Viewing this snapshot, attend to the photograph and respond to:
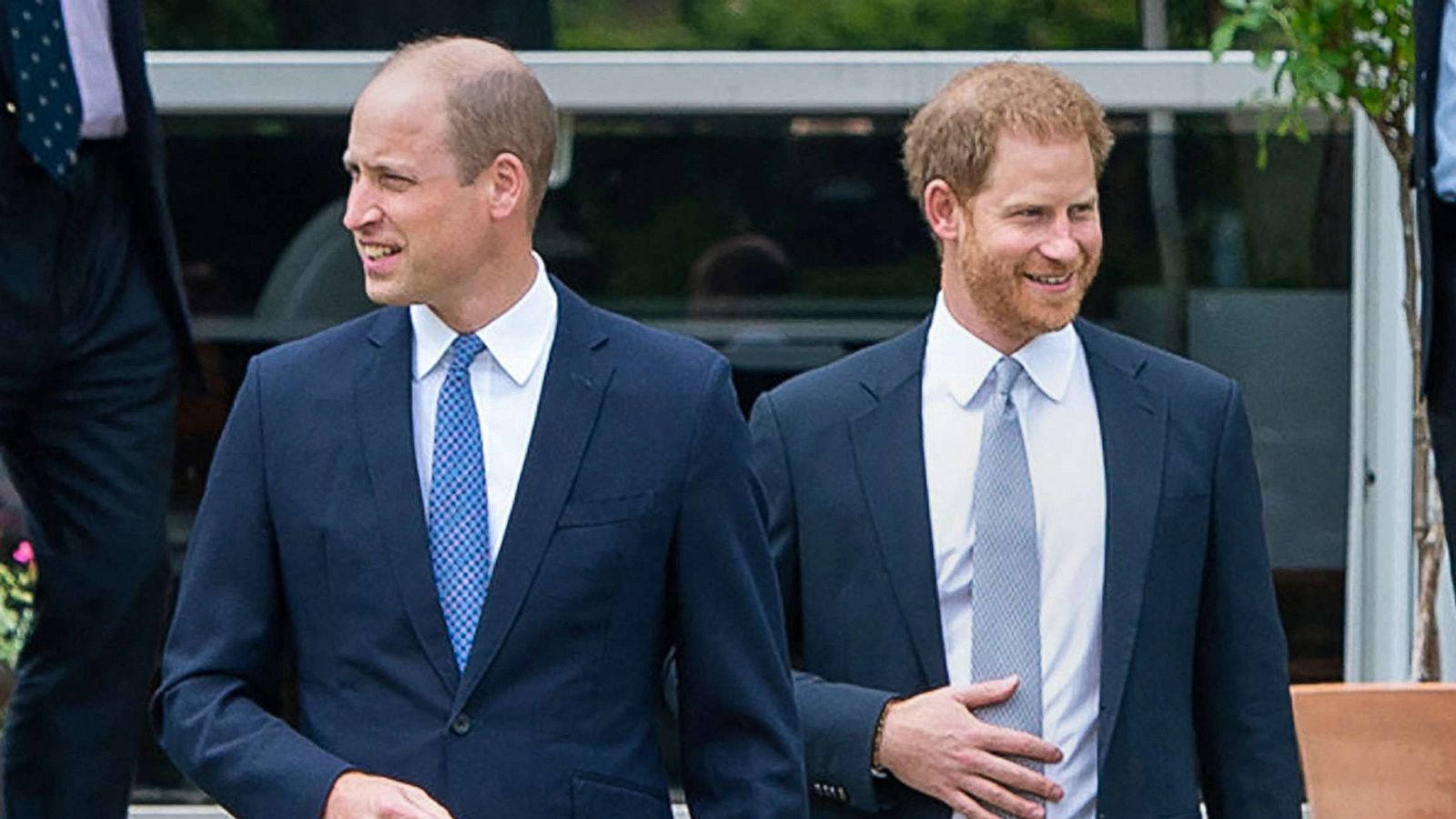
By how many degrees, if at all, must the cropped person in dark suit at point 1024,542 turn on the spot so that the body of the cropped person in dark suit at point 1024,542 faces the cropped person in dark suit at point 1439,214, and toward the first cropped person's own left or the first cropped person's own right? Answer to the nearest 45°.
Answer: approximately 135° to the first cropped person's own left

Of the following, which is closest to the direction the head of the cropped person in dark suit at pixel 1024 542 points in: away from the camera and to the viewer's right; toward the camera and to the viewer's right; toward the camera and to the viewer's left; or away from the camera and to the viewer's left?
toward the camera and to the viewer's right

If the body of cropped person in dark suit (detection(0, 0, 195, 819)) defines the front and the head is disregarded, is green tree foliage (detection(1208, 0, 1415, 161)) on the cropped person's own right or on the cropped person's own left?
on the cropped person's own left

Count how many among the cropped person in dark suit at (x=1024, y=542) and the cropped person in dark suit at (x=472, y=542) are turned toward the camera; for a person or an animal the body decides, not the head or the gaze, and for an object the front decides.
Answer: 2

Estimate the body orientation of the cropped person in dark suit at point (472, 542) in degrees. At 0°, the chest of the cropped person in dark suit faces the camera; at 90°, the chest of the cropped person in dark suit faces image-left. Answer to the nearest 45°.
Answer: approximately 0°

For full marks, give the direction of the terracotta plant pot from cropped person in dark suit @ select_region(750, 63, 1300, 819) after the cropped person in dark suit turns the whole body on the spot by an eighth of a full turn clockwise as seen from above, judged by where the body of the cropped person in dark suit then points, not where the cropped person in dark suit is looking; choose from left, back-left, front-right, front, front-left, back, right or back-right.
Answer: back

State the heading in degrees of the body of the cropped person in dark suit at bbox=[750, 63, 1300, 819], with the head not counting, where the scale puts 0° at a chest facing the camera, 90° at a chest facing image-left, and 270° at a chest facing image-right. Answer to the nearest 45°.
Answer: approximately 0°

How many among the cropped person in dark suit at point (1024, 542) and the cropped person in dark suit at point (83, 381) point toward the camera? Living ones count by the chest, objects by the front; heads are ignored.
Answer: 2
